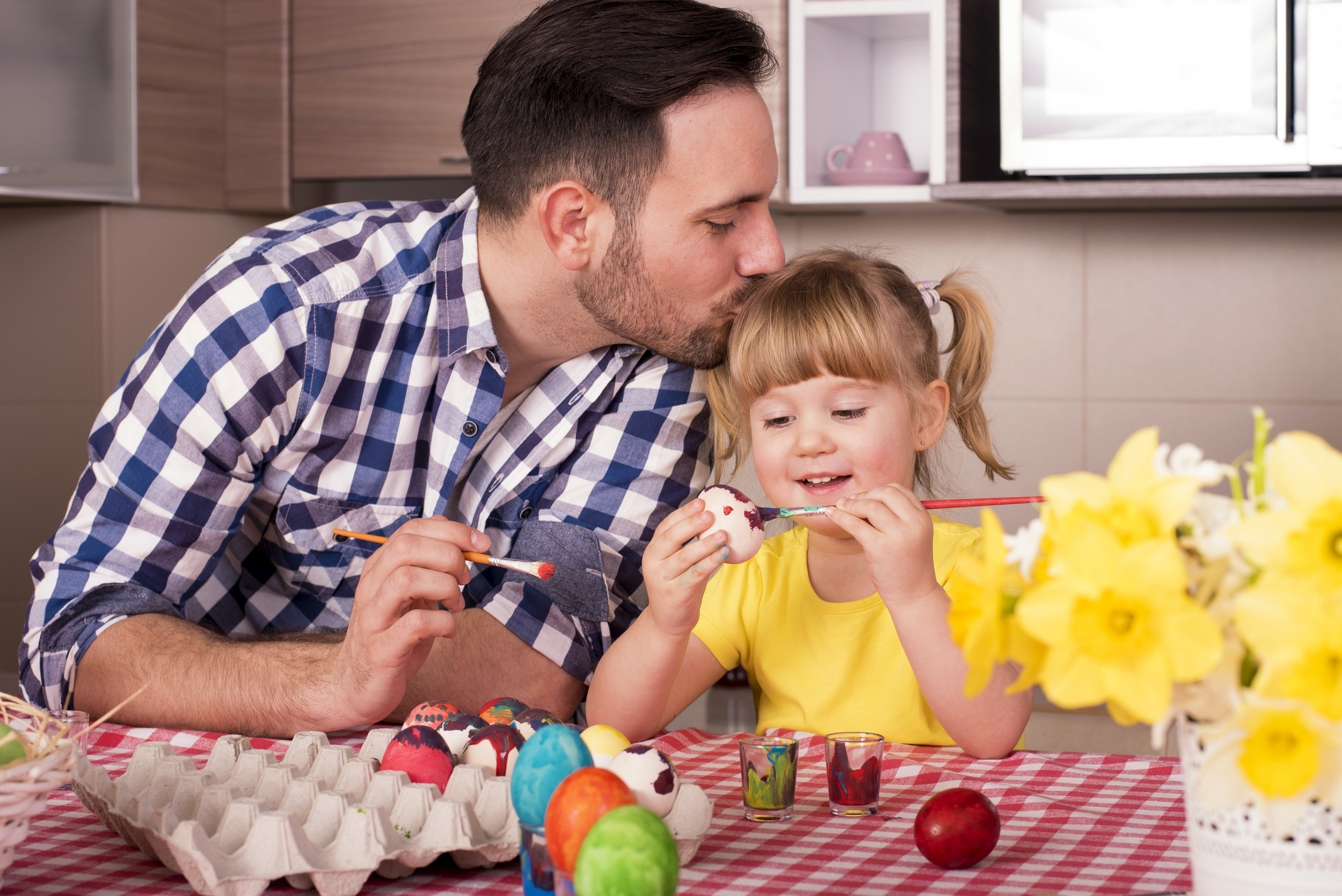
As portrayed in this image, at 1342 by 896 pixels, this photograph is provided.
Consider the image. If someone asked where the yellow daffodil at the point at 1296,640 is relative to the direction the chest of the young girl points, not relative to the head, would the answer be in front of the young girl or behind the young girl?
in front

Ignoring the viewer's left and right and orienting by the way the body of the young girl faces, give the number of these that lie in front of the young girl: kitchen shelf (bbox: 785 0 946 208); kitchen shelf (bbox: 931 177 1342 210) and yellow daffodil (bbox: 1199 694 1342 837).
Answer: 1

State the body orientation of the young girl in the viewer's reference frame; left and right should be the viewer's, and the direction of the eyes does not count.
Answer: facing the viewer

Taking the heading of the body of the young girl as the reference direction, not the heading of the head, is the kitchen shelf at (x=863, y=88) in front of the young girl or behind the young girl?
behind

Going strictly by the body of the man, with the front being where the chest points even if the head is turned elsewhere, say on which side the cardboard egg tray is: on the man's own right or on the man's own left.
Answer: on the man's own right

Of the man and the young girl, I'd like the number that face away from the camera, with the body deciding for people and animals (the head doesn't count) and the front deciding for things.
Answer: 0

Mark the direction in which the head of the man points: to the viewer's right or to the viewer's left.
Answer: to the viewer's right

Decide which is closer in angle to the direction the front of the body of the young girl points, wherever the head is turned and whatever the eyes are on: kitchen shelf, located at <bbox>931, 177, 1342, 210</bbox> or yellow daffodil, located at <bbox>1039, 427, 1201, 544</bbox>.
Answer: the yellow daffodil

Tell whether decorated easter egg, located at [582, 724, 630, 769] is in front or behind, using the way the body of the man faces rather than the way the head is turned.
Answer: in front

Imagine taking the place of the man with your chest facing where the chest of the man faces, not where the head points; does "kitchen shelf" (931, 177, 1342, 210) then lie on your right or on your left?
on your left

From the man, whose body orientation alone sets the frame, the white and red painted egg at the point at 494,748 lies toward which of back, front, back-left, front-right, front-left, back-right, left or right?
front-right
